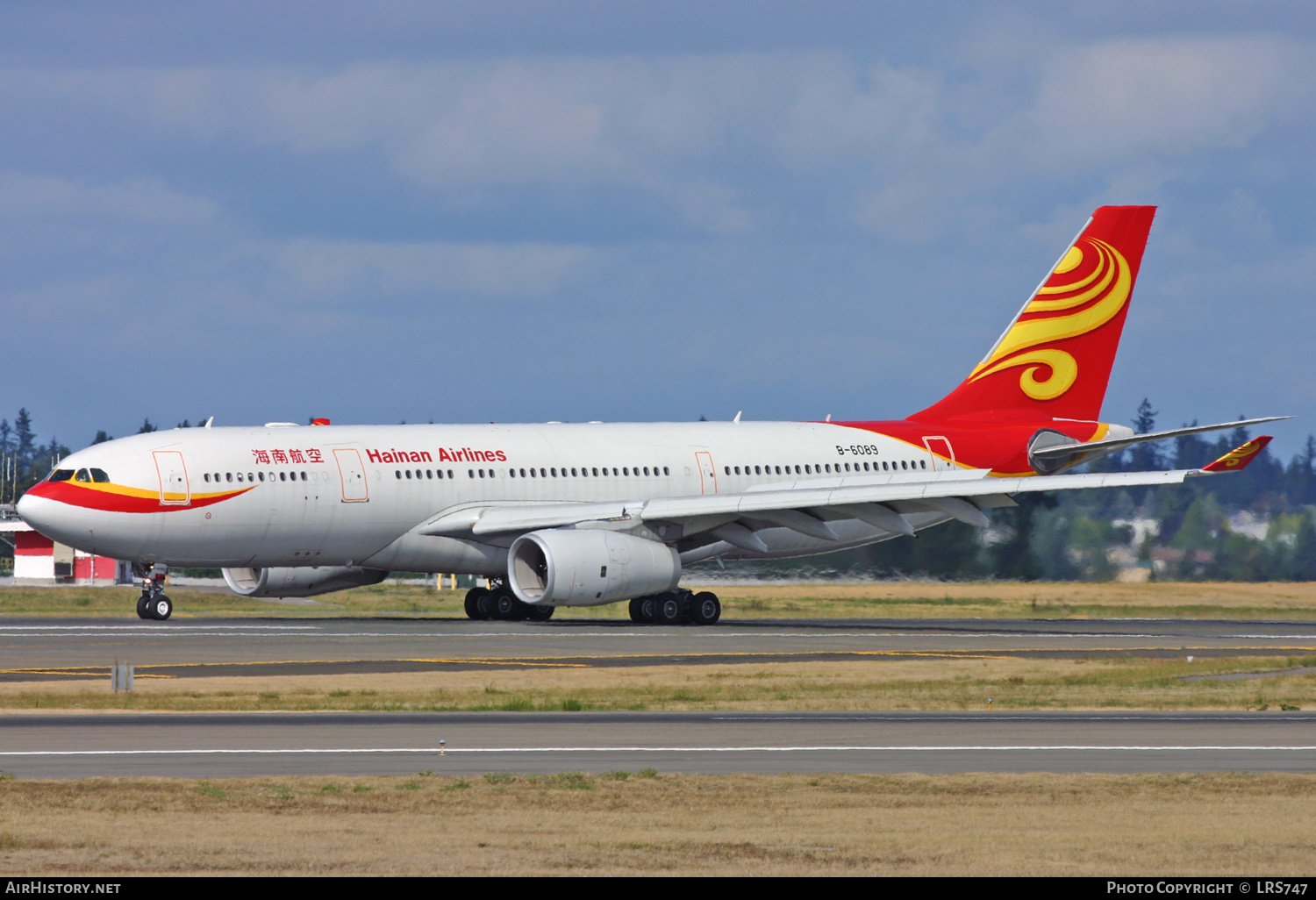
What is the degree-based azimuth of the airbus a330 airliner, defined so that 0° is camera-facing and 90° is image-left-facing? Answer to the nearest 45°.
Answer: approximately 45°
